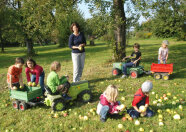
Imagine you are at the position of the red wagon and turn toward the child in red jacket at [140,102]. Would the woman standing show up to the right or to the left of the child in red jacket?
right

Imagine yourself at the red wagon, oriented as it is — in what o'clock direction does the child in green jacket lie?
The child in green jacket is roughly at 10 o'clock from the red wagon.

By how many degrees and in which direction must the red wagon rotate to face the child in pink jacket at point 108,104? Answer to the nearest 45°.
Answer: approximately 90° to its left

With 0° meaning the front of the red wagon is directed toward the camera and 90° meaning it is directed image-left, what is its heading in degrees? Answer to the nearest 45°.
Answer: approximately 90°

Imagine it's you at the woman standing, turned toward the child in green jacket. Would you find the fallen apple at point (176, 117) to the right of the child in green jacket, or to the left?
left

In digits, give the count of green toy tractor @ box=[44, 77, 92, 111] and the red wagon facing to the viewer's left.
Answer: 1

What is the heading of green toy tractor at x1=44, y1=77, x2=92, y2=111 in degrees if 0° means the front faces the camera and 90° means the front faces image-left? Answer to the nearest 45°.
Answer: approximately 225°

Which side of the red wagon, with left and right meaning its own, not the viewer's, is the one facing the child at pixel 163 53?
right
